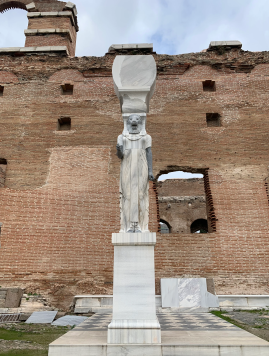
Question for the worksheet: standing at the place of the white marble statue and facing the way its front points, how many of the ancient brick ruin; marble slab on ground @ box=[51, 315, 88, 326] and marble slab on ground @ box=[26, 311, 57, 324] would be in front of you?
0

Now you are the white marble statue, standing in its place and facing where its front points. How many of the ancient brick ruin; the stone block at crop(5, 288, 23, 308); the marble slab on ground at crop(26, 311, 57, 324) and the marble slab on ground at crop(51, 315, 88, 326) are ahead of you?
0

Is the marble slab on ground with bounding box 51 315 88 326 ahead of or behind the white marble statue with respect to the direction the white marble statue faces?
behind

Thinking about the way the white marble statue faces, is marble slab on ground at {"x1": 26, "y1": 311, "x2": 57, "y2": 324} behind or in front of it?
behind

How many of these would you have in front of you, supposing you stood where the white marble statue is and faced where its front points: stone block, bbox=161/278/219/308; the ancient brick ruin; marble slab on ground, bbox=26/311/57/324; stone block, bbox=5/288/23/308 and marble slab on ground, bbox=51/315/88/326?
0

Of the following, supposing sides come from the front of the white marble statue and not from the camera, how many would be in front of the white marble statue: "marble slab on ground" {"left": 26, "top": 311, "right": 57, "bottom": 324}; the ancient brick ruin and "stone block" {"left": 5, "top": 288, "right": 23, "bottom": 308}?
0

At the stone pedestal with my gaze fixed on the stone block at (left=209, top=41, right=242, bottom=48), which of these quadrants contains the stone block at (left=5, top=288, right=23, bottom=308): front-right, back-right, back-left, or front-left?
front-left

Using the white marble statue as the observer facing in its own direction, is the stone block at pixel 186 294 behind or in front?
behind

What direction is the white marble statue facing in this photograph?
toward the camera

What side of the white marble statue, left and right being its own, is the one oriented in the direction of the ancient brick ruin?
back

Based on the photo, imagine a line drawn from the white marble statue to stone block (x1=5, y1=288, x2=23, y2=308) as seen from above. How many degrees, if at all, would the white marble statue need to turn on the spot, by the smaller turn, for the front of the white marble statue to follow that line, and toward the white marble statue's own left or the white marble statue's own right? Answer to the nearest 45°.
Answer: approximately 135° to the white marble statue's own right

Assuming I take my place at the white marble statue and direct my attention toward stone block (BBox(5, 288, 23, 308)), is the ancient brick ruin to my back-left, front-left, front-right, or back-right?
front-right

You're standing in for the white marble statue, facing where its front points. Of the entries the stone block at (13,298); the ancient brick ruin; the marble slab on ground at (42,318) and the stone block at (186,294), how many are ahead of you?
0
